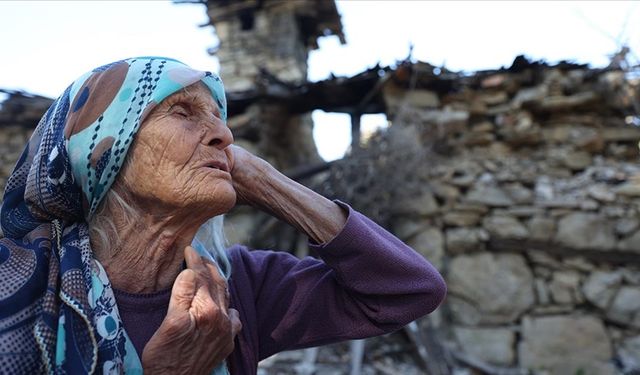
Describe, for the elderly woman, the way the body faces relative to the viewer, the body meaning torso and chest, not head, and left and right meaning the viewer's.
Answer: facing the viewer and to the right of the viewer

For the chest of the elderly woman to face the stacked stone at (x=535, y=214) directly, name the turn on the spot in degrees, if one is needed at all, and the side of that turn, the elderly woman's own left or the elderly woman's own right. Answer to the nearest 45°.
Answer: approximately 90° to the elderly woman's own left

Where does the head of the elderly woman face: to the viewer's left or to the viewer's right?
to the viewer's right

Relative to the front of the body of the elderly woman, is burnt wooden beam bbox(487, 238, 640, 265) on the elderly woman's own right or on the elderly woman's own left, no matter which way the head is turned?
on the elderly woman's own left
